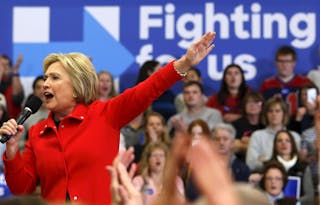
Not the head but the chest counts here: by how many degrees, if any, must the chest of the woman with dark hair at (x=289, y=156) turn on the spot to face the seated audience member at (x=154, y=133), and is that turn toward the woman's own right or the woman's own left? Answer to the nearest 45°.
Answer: approximately 90° to the woman's own right

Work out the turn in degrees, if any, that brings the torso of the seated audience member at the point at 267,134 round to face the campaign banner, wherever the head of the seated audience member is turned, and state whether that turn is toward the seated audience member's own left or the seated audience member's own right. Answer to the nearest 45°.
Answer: approximately 135° to the seated audience member's own right

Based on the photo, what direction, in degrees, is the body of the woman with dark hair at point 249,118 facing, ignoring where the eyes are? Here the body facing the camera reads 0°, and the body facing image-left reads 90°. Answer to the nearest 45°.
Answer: approximately 0°

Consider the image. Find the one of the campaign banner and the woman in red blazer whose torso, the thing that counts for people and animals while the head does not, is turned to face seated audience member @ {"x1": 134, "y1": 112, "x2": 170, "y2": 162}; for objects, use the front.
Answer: the campaign banner
